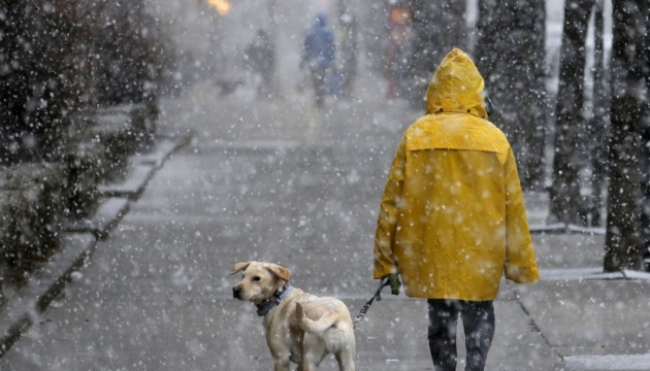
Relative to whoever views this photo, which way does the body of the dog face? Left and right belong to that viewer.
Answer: facing away from the viewer and to the left of the viewer

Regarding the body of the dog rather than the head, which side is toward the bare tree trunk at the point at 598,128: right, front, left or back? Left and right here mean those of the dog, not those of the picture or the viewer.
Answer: right

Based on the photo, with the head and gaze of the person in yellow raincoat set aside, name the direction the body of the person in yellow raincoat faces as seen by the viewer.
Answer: away from the camera

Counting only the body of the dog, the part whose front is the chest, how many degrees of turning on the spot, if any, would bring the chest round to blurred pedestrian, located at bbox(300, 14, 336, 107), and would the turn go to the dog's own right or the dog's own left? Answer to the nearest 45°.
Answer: approximately 45° to the dog's own right

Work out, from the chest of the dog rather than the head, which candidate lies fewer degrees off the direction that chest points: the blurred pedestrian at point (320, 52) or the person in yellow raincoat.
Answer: the blurred pedestrian

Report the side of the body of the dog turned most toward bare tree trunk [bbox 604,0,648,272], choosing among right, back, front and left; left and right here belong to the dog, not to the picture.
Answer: right

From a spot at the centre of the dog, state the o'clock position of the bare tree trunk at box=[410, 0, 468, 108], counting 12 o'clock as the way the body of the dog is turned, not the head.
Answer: The bare tree trunk is roughly at 2 o'clock from the dog.
